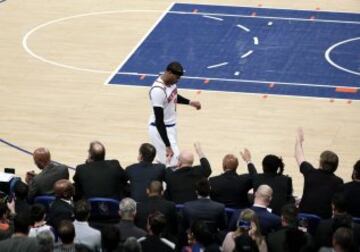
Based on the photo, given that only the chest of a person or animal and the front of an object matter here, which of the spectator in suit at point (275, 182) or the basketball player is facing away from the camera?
the spectator in suit

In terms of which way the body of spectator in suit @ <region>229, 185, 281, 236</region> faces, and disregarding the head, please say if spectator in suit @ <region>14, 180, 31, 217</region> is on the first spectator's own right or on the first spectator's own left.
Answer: on the first spectator's own left

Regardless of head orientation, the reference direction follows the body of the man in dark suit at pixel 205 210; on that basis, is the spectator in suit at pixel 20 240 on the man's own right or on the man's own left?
on the man's own left

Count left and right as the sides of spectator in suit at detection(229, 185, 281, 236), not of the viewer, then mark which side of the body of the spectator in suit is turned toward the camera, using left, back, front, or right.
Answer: back

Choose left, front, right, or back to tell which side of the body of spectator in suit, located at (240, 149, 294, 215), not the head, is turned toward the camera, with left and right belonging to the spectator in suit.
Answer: back

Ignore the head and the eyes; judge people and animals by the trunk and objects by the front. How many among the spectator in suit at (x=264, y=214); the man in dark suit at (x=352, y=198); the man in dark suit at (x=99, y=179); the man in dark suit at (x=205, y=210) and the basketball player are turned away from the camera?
4

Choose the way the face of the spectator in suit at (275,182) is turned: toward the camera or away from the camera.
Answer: away from the camera

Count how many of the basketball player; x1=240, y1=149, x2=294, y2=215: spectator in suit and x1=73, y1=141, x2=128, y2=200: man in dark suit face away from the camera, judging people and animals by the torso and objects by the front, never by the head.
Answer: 2

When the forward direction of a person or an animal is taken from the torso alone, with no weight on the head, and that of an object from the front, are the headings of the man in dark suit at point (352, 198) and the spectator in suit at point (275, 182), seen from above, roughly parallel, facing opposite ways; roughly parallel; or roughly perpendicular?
roughly parallel

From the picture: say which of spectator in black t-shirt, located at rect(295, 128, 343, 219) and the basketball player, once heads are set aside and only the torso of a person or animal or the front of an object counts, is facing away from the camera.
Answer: the spectator in black t-shirt

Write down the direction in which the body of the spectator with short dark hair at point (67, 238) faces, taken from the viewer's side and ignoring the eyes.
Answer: away from the camera

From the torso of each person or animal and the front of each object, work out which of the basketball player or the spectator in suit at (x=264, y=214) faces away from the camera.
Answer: the spectator in suit

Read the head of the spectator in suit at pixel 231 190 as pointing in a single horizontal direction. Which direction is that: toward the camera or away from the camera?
away from the camera

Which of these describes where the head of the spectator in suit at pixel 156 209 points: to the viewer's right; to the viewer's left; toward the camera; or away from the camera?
away from the camera

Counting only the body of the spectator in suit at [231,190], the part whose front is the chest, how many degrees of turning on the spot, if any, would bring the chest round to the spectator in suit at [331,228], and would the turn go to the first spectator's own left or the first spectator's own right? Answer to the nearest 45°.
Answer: approximately 135° to the first spectator's own right

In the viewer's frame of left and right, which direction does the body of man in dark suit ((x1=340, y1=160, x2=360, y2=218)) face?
facing away from the viewer

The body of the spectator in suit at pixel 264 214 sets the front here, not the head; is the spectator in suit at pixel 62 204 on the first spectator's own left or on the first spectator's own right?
on the first spectator's own left

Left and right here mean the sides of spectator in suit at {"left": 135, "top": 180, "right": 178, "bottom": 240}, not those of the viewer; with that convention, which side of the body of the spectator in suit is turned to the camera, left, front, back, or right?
back

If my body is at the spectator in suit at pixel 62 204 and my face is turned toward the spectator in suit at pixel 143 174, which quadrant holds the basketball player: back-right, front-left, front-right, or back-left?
front-left

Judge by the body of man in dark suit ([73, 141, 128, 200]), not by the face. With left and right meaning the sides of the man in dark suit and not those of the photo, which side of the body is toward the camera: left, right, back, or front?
back

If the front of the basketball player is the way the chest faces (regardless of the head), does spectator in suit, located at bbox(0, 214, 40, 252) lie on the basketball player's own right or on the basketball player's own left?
on the basketball player's own right
